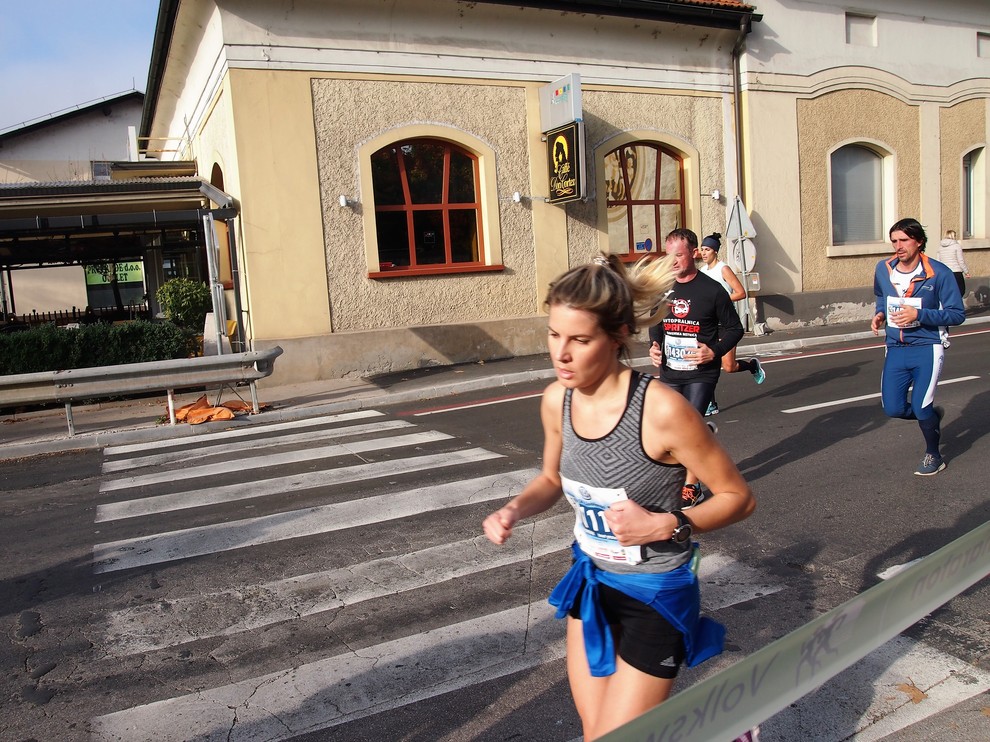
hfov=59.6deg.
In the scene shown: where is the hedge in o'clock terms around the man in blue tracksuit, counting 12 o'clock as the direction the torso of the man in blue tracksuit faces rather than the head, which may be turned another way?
The hedge is roughly at 2 o'clock from the man in blue tracksuit.

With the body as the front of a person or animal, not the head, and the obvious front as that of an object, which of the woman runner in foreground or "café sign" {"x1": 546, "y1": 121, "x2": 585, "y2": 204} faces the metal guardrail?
the café sign

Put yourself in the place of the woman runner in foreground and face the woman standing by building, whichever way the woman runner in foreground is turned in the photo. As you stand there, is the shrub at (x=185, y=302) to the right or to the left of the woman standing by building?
left

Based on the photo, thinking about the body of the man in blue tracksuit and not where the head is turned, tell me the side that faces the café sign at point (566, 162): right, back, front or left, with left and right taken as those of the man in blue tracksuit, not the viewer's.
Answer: right

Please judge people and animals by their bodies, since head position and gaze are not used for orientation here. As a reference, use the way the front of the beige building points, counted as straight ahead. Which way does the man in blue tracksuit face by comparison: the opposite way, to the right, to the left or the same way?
to the right

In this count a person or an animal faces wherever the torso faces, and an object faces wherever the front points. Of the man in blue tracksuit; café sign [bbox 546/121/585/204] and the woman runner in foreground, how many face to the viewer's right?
0

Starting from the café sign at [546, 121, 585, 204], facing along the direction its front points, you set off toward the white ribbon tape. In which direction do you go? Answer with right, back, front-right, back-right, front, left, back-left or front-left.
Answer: front-left

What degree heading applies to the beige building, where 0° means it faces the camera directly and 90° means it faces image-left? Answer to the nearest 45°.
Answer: approximately 315°

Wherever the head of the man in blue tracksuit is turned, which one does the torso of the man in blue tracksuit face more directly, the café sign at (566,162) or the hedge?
the hedge

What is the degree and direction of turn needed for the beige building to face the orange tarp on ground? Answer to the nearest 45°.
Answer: approximately 90° to its right

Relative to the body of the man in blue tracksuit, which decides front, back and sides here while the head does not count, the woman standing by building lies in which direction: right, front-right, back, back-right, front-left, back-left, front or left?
back-right

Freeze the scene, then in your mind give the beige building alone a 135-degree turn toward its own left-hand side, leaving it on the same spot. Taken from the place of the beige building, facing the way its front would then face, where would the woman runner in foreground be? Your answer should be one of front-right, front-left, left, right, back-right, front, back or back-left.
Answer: back

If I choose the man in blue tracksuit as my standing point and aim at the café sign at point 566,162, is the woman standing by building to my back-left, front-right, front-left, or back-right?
front-right

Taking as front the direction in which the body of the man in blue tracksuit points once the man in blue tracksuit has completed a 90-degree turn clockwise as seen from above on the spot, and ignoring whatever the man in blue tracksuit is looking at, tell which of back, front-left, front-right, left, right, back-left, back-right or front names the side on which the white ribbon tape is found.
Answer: back-left

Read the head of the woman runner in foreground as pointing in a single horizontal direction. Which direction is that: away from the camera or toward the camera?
toward the camera

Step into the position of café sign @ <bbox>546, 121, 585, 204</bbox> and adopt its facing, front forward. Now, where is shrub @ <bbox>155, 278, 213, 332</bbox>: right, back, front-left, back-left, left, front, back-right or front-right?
front-right

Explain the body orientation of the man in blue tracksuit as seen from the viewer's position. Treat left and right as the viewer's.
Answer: facing the viewer and to the left of the viewer

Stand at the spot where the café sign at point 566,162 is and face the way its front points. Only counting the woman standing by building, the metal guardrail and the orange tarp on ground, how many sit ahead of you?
2
